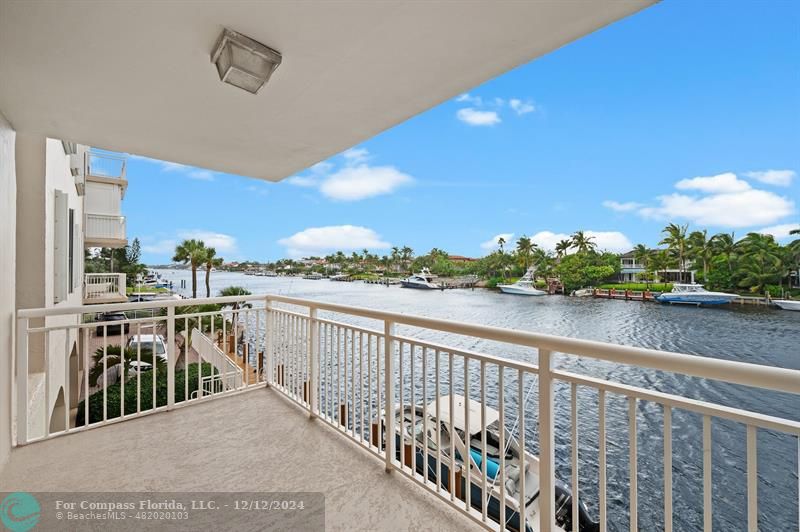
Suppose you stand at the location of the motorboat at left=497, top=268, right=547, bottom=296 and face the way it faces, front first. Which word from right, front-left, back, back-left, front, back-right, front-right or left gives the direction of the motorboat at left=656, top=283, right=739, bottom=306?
back-left

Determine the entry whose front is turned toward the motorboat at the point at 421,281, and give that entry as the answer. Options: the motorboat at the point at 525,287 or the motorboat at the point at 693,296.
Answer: the motorboat at the point at 525,287

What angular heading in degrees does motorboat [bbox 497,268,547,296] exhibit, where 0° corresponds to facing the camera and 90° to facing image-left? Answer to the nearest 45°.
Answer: approximately 90°
